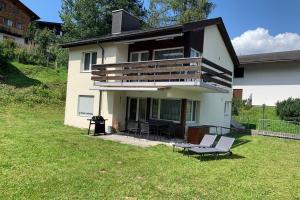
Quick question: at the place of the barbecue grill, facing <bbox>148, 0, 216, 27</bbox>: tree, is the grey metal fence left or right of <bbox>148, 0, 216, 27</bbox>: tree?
right
